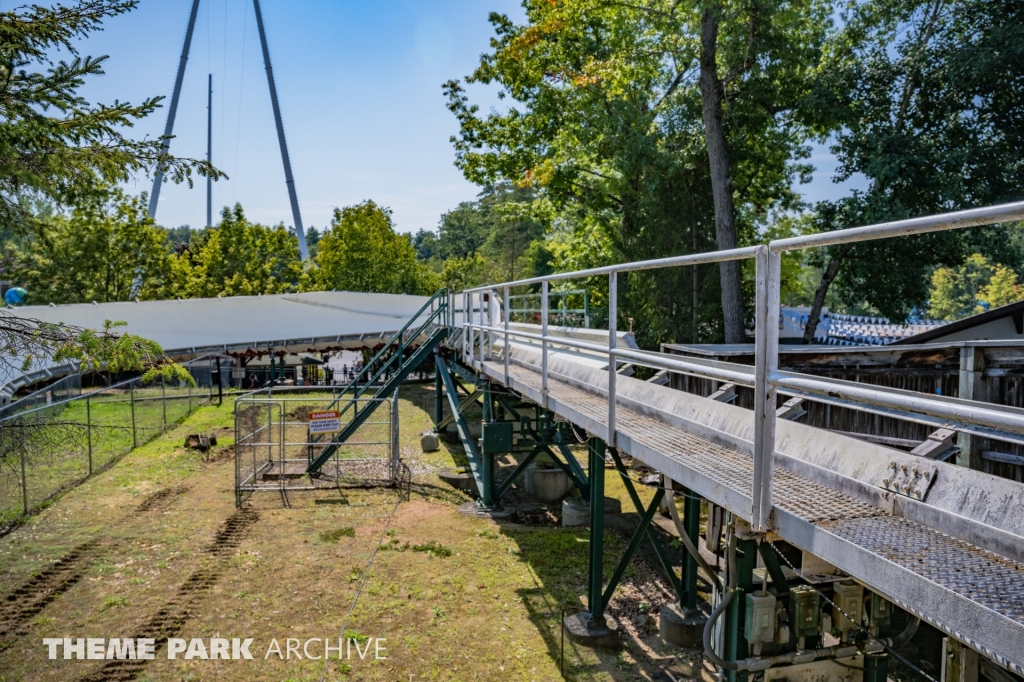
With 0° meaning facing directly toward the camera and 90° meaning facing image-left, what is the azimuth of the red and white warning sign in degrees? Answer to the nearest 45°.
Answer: approximately 0°

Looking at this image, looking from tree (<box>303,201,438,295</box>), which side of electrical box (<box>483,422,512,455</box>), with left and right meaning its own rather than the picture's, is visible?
back

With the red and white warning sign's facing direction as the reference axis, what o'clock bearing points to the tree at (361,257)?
The tree is roughly at 6 o'clock from the red and white warning sign.

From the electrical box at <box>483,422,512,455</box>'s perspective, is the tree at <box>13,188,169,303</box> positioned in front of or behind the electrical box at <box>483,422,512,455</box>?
behind

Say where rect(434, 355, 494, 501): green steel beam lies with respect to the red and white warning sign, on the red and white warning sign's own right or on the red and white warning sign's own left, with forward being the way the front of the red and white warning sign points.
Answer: on the red and white warning sign's own left

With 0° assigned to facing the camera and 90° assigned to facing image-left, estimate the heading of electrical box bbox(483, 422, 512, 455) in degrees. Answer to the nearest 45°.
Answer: approximately 0°

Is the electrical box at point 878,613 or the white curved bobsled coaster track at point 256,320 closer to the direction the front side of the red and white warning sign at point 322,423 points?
the electrical box

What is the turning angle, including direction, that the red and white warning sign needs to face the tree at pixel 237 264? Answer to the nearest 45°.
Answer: approximately 180°

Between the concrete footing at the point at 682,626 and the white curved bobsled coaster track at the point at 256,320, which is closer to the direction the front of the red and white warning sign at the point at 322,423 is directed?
the concrete footing

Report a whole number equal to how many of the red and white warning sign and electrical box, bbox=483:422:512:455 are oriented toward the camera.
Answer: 2

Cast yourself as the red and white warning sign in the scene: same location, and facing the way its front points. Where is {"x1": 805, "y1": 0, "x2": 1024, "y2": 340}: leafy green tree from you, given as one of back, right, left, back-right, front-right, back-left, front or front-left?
left

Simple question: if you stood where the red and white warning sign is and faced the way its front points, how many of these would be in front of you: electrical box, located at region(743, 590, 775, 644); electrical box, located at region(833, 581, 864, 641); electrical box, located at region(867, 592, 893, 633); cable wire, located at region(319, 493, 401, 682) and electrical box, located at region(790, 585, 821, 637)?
5

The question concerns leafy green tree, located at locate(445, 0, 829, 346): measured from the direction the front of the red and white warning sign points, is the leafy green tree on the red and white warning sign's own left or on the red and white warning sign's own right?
on the red and white warning sign's own left

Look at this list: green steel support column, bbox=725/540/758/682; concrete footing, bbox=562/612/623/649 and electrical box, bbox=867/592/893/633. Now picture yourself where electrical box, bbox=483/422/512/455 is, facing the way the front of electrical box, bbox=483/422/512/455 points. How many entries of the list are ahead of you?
3

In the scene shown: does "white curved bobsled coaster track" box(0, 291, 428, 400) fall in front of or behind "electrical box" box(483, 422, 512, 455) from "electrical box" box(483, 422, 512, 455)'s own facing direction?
behind
